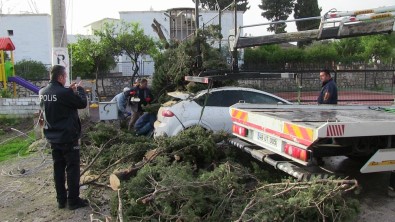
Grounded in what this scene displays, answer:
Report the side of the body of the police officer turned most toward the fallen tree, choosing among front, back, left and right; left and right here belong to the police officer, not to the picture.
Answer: right

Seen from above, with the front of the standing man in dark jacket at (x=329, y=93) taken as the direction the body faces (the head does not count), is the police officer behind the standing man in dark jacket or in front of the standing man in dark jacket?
in front

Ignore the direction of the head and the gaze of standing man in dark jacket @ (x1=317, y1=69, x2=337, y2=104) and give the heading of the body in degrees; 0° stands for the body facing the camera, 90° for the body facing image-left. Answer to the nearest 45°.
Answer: approximately 45°

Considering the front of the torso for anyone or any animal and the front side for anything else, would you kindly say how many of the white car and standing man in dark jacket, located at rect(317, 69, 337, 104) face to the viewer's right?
1

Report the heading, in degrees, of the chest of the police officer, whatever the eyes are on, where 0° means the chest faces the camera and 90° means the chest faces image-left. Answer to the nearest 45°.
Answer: approximately 225°

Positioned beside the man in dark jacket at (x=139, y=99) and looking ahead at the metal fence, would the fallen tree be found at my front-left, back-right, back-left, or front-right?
back-right

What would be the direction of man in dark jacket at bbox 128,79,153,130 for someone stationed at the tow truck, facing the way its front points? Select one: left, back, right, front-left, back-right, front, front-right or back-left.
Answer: left

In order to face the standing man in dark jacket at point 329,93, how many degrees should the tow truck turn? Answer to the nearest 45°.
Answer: approximately 45° to its left

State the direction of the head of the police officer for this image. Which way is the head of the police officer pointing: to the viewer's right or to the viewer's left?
to the viewer's right

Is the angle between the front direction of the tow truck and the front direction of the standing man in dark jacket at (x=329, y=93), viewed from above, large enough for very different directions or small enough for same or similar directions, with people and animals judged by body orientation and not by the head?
very different directions

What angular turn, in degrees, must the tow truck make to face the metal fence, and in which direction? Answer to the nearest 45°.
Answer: approximately 45° to its left

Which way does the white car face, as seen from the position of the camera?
facing to the right of the viewer

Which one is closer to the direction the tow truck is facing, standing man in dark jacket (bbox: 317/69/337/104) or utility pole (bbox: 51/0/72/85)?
the standing man in dark jacket

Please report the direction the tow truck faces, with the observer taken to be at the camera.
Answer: facing away from the viewer and to the right of the viewer
